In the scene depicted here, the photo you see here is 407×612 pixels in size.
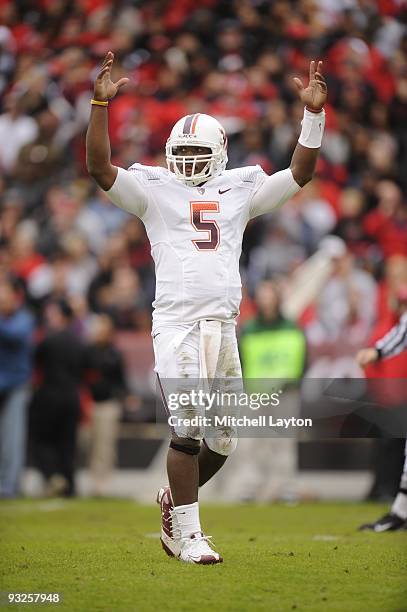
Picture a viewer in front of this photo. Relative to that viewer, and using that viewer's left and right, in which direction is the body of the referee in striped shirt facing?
facing to the left of the viewer

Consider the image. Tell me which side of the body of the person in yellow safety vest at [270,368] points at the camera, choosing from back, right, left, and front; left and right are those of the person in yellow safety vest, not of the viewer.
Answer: front

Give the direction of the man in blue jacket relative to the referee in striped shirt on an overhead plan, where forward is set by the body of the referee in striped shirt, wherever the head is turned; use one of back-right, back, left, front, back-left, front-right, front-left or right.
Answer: front-right

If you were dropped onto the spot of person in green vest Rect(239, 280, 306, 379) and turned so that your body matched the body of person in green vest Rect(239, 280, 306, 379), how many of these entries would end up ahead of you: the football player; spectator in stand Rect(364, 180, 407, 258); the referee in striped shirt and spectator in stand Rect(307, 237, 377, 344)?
2

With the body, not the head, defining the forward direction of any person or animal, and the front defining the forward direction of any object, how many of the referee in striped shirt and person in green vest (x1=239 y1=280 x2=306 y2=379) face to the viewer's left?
1

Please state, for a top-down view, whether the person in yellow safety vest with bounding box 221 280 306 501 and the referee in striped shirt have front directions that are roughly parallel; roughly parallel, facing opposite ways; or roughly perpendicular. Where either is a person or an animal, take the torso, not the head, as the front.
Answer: roughly perpendicular

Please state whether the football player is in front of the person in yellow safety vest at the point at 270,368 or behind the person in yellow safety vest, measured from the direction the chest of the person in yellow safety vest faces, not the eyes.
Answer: in front

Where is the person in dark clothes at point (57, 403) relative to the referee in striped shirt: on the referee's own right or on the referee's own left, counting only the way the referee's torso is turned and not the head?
on the referee's own right

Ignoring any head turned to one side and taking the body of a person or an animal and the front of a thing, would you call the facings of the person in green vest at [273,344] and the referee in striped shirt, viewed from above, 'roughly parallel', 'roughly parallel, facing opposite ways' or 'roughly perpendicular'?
roughly perpendicular

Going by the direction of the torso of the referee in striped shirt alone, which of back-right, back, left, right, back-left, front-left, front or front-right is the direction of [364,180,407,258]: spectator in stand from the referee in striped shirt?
right

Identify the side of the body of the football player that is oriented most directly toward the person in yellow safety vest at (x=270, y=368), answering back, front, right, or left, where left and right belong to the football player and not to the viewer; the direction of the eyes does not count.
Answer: back

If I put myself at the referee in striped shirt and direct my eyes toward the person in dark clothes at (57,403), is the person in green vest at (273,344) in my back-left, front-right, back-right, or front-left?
front-right

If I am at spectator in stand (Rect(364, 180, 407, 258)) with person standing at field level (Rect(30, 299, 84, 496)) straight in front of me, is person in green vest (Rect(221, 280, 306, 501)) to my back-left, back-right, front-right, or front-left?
front-left
